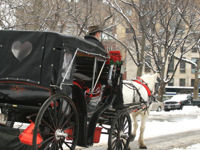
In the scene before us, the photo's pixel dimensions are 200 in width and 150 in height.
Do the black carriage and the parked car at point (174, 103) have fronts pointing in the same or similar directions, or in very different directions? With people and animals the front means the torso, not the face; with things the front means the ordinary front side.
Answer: very different directions

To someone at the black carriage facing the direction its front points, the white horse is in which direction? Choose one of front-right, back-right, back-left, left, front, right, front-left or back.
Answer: front

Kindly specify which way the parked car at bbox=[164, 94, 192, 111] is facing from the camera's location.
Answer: facing the viewer and to the left of the viewer

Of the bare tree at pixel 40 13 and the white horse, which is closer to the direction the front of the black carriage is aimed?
the white horse

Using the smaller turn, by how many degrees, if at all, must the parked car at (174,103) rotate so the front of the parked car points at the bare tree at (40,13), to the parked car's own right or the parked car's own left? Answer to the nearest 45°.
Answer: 0° — it already faces it

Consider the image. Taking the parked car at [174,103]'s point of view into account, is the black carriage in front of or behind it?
in front

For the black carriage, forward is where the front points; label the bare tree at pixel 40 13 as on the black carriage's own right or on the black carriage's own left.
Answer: on the black carriage's own left

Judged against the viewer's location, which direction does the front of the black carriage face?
facing away from the viewer and to the right of the viewer

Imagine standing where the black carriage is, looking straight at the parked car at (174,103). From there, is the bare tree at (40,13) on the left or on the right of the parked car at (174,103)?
left

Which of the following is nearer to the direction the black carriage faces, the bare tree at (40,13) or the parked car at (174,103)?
the parked car

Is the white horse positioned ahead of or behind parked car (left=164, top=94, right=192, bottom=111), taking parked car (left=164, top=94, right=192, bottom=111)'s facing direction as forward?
ahead

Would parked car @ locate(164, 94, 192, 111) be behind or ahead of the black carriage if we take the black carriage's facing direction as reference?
ahead
